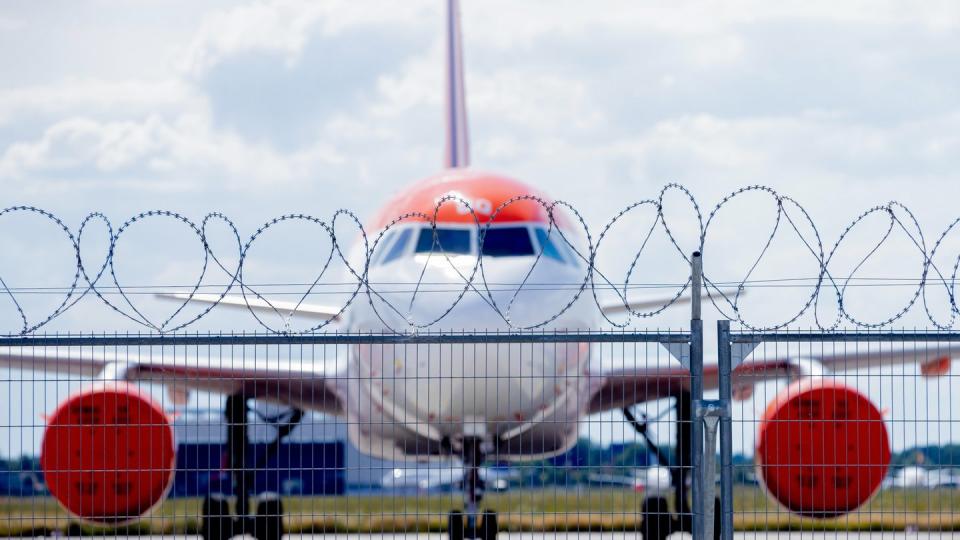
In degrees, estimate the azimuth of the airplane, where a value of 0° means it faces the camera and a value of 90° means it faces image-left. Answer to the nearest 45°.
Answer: approximately 0°
